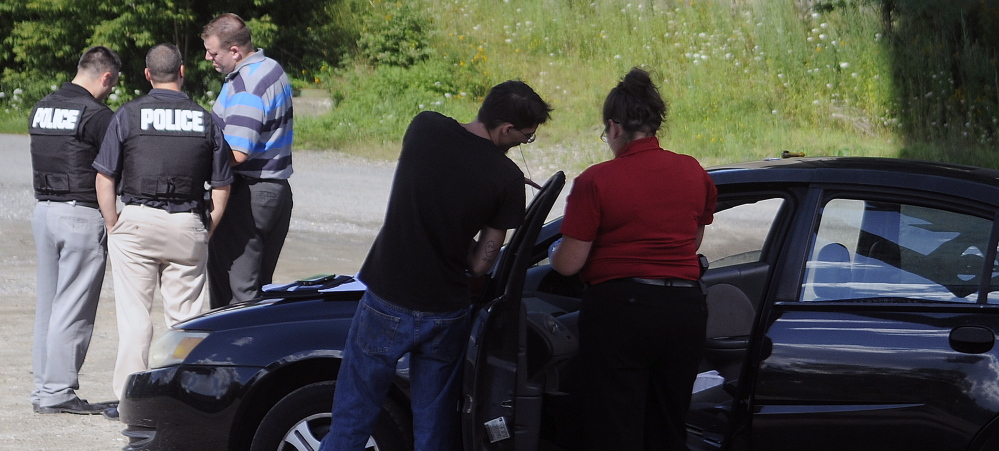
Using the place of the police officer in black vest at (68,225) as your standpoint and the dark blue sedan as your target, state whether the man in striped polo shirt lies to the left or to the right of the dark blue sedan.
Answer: left

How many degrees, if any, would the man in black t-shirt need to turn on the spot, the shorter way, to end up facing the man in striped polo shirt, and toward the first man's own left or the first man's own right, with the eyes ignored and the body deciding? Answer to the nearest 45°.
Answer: approximately 90° to the first man's own left

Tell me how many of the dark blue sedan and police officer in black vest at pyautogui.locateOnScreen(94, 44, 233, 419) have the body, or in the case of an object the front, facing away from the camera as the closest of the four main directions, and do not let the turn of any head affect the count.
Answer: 1

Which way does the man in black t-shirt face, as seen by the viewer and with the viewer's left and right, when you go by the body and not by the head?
facing away from the viewer and to the right of the viewer

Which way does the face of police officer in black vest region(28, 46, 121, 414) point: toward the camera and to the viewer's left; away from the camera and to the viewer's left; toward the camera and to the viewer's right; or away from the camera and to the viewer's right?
away from the camera and to the viewer's right

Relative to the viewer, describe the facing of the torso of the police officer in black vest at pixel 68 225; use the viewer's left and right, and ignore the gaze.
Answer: facing away from the viewer and to the right of the viewer

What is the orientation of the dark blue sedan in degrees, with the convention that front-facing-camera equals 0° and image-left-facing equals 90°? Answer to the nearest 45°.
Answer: approximately 90°

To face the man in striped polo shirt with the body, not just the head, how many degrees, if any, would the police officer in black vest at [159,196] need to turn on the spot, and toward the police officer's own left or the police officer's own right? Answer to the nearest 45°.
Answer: approximately 45° to the police officer's own right

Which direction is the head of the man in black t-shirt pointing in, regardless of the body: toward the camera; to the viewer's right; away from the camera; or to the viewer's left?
to the viewer's right

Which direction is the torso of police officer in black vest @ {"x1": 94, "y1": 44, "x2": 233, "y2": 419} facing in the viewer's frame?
away from the camera
